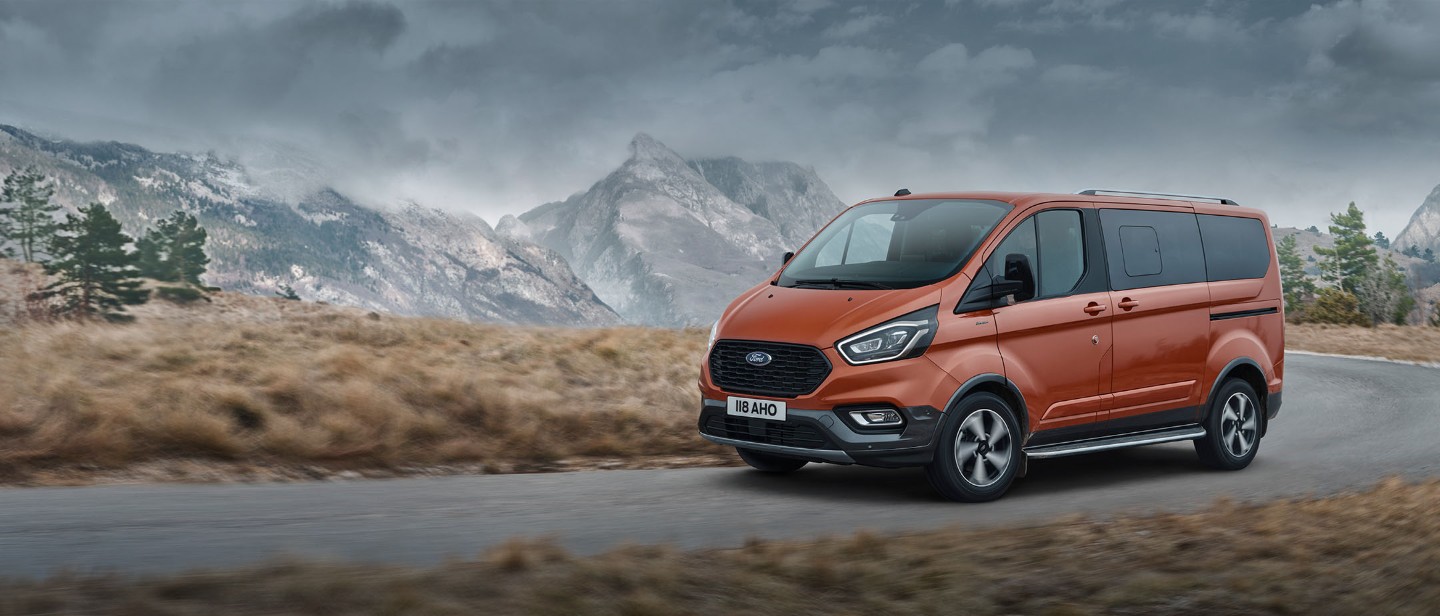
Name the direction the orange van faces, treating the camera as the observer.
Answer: facing the viewer and to the left of the viewer
